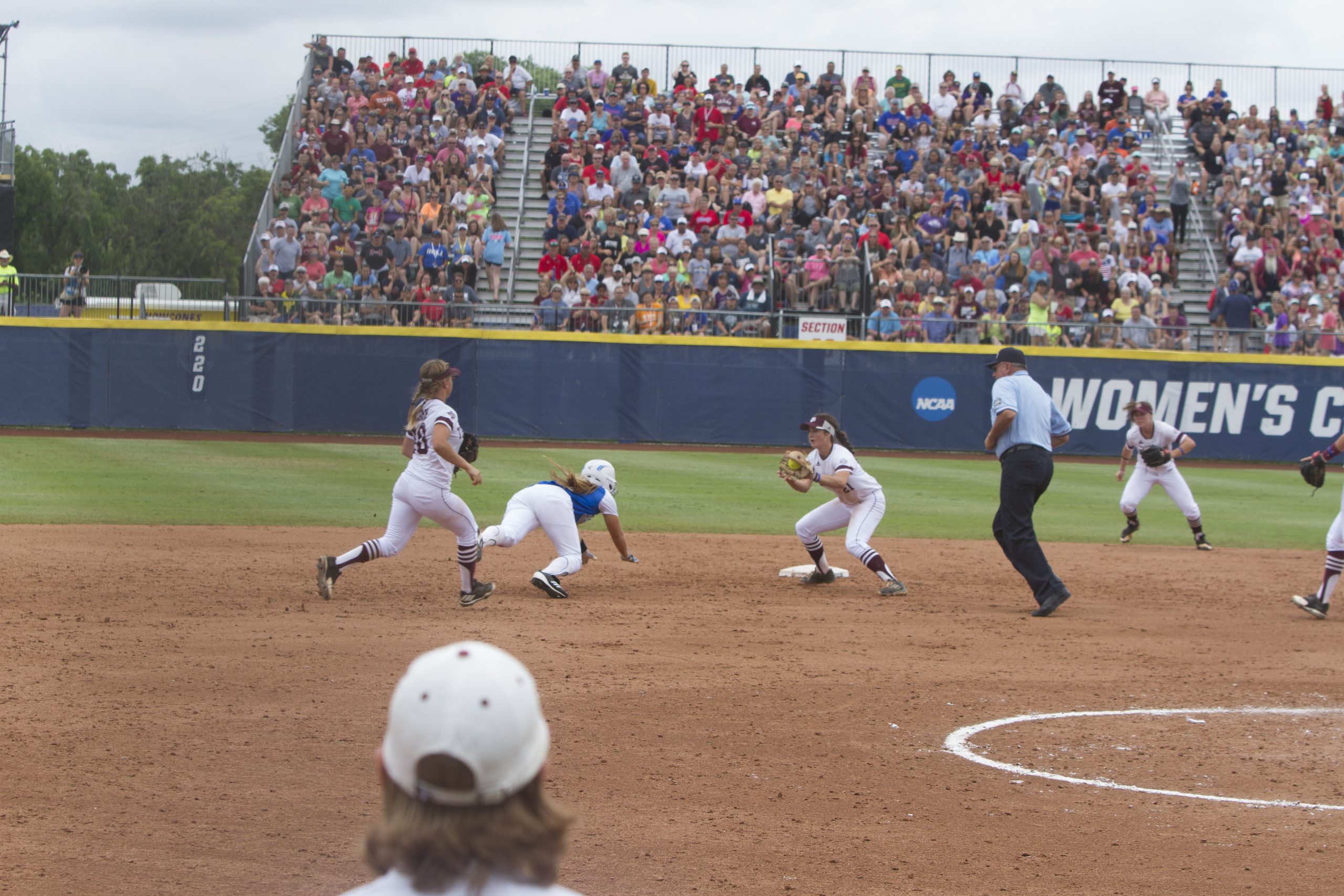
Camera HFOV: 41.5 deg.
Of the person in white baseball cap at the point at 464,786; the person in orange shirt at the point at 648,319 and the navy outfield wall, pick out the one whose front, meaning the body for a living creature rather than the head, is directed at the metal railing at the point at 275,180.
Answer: the person in white baseball cap

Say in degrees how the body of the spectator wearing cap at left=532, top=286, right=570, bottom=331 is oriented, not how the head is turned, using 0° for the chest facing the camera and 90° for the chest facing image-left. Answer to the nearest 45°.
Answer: approximately 0°

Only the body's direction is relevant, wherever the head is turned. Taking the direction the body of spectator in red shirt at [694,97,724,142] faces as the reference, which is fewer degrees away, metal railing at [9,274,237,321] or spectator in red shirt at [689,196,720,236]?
the spectator in red shirt

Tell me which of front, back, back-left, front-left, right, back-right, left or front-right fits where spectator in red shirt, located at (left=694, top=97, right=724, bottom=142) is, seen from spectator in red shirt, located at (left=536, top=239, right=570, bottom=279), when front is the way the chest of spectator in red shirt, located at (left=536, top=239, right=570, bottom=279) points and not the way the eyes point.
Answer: back-left

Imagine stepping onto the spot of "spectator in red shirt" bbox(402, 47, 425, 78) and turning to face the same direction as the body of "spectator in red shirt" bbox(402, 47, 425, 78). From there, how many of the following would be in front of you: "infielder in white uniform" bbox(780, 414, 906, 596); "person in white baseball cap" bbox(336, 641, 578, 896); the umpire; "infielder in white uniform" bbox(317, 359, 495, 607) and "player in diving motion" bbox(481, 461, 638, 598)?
5

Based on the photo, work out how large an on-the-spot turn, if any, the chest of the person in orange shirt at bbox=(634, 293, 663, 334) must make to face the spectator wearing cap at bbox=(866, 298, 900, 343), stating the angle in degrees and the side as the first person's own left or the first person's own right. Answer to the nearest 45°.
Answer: approximately 90° to the first person's own left

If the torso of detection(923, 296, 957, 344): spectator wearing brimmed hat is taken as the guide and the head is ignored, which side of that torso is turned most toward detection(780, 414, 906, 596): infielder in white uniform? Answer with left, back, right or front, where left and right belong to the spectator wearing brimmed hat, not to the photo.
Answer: front
